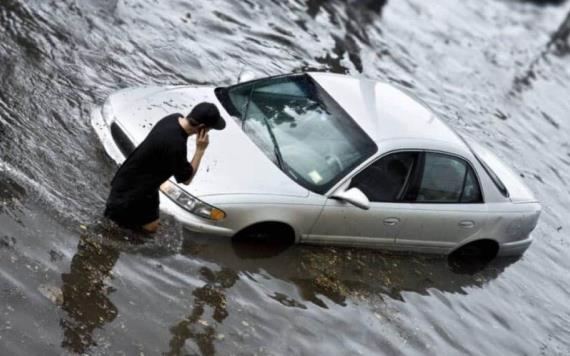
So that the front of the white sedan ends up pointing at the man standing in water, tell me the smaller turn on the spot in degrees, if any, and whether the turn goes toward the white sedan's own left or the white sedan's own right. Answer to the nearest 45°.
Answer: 0° — it already faces them

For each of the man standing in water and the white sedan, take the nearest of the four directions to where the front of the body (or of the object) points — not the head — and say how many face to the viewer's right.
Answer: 1

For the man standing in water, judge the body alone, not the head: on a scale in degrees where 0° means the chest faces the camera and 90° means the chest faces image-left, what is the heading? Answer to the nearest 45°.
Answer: approximately 270°

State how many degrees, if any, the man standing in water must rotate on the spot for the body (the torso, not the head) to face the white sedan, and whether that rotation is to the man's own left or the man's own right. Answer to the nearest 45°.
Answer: approximately 45° to the man's own left

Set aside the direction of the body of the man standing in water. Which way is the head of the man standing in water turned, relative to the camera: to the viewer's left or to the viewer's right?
to the viewer's right
